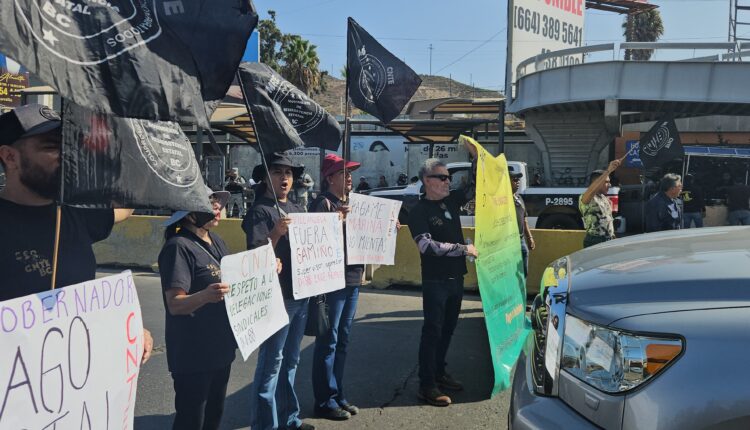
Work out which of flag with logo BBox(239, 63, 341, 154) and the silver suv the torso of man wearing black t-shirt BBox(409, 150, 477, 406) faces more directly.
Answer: the silver suv

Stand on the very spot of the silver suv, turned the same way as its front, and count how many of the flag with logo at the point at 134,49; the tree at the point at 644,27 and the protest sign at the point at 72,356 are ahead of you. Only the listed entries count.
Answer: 2

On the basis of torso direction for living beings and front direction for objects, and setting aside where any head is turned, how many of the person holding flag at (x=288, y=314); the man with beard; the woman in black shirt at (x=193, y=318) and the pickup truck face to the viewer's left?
1

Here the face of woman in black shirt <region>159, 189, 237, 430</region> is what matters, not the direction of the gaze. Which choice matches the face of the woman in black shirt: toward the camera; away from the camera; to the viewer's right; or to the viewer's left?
to the viewer's right

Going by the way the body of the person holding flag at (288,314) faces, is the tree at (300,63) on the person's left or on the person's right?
on the person's left

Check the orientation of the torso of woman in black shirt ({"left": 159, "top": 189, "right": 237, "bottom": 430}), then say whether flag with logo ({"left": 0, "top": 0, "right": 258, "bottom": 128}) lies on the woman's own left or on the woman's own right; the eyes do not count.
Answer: on the woman's own right

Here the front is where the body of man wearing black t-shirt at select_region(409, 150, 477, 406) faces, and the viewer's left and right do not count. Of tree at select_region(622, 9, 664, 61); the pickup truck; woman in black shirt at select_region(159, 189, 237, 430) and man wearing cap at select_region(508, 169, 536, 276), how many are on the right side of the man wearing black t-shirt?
1

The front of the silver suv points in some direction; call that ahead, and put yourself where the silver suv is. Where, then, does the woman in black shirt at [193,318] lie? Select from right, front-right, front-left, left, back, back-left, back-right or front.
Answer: front-right

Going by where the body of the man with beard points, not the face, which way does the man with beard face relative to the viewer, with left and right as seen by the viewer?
facing the viewer and to the right of the viewer

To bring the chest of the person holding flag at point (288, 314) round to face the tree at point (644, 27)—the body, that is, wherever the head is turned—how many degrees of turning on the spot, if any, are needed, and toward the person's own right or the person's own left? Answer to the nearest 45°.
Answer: approximately 90° to the person's own left

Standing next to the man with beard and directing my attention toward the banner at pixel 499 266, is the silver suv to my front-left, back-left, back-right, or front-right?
front-right

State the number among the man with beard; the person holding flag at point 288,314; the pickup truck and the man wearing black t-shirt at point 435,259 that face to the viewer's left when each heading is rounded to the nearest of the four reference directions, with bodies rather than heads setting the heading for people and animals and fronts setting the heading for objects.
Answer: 1

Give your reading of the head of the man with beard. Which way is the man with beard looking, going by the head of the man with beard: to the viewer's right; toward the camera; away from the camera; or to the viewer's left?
to the viewer's right

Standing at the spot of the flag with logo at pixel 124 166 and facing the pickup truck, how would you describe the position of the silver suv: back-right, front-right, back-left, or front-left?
front-right

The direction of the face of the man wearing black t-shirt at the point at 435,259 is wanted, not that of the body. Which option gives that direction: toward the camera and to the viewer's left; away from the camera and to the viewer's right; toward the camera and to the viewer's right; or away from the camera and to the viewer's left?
toward the camera and to the viewer's right
